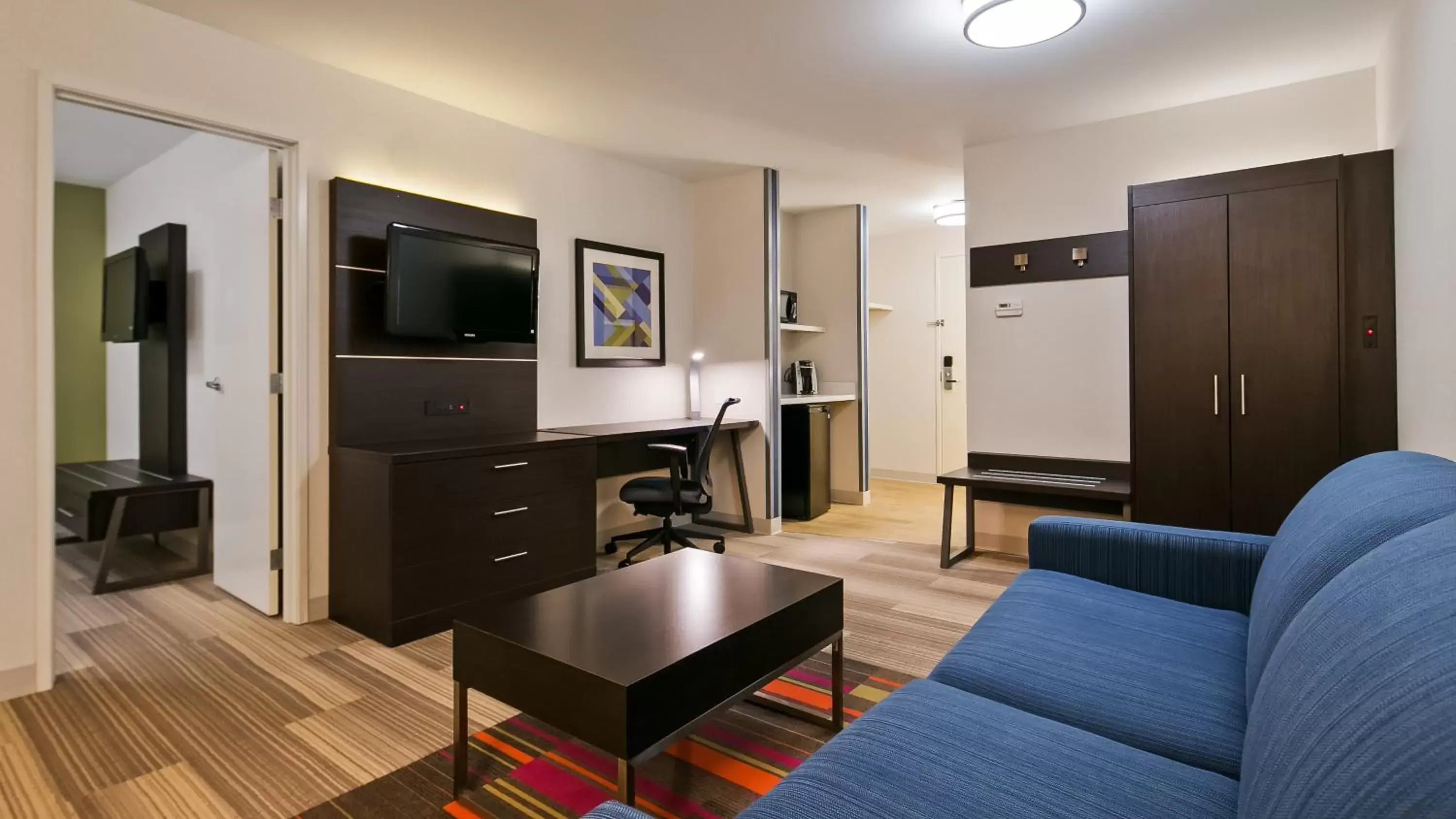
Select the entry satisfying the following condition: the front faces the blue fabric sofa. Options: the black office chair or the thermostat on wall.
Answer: the thermostat on wall

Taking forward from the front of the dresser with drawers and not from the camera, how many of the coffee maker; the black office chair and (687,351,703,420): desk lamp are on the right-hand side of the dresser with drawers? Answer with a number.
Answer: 0

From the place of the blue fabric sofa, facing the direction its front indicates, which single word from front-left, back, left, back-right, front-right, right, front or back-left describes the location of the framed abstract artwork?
front-right

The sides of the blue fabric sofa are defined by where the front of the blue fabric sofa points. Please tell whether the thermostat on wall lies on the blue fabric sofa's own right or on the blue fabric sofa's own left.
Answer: on the blue fabric sofa's own right

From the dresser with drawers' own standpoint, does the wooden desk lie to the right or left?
on its left

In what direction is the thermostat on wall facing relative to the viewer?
toward the camera

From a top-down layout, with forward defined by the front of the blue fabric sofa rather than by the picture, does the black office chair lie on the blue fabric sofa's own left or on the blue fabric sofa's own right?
on the blue fabric sofa's own right

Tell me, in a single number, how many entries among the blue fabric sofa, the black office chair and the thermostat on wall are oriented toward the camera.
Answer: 1

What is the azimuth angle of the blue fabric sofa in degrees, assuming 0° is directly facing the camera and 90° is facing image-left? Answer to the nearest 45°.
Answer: approximately 90°

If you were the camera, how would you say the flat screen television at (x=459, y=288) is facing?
facing the viewer and to the right of the viewer

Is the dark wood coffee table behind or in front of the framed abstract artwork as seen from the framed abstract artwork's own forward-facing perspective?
in front

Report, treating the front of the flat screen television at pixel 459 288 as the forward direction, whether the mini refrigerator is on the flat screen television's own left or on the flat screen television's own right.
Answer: on the flat screen television's own left

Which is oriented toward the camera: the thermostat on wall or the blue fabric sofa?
the thermostat on wall

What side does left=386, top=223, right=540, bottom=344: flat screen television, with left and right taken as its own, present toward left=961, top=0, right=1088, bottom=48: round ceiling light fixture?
front
